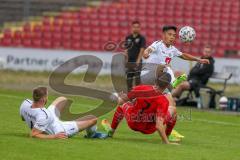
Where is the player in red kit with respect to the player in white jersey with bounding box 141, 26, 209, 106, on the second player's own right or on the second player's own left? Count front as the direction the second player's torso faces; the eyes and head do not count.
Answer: on the second player's own right

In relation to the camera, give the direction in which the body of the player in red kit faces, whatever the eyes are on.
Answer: away from the camera

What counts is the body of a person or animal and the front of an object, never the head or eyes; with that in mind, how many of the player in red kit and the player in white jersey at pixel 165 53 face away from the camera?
1

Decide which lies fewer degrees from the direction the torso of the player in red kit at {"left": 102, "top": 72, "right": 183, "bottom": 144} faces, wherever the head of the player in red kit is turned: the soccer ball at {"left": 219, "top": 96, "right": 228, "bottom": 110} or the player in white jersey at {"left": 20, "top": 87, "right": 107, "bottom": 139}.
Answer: the soccer ball

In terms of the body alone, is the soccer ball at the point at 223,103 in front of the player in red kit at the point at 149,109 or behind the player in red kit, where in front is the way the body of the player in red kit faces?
in front

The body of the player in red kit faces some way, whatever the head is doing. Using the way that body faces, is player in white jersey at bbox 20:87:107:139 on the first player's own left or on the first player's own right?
on the first player's own left

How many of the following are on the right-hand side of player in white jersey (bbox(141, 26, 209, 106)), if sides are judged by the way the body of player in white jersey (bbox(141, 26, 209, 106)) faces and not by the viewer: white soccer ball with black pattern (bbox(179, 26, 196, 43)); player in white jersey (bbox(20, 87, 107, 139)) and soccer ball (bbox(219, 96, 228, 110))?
1

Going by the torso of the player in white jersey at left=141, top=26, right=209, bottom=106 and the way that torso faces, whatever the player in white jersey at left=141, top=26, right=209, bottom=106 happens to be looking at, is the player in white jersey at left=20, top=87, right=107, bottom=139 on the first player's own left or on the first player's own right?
on the first player's own right

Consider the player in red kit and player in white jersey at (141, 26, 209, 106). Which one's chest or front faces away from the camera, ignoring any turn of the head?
the player in red kit

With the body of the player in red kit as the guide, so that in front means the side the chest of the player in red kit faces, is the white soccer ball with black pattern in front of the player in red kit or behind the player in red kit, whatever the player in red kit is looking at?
in front

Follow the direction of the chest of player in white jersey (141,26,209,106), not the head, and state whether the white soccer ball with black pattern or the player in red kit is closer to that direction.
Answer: the player in red kit

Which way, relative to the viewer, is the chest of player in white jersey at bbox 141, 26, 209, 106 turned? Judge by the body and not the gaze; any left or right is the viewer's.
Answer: facing the viewer and to the right of the viewer

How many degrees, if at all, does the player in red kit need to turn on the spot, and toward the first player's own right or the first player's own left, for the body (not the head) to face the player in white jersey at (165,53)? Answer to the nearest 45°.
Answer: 0° — they already face them
